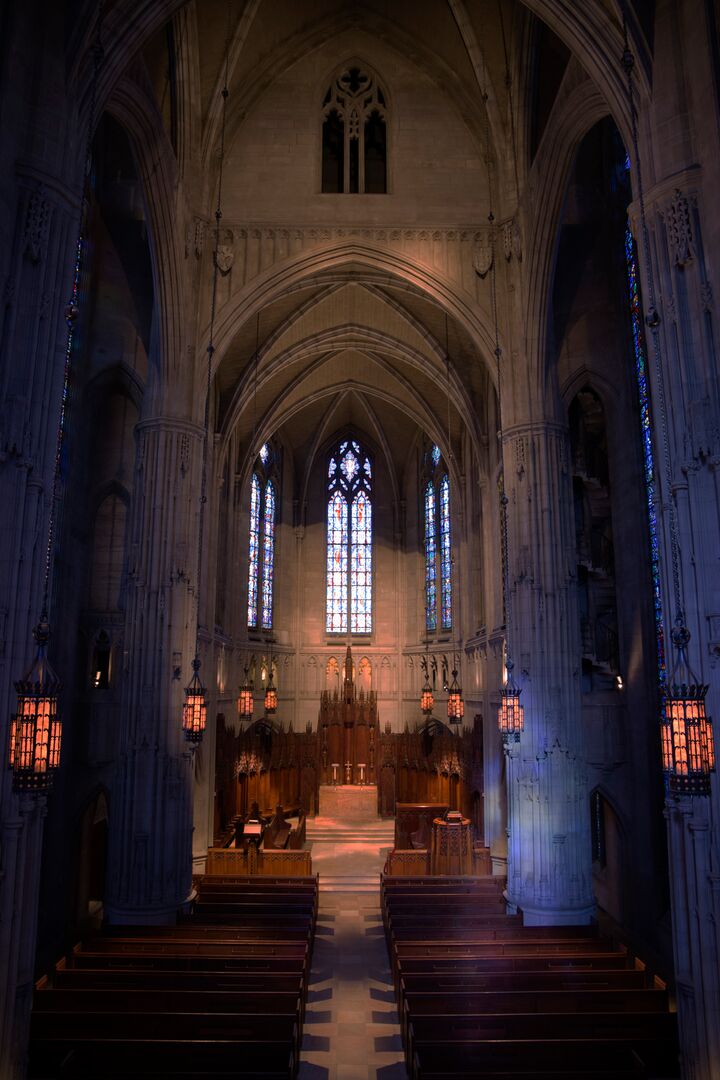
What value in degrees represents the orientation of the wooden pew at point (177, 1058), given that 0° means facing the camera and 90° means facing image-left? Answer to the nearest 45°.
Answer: approximately 180°

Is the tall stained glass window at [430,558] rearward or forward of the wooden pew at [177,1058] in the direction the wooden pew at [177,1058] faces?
forward

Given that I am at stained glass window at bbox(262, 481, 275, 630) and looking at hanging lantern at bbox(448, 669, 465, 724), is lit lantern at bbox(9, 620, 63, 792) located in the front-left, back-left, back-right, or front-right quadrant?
front-right

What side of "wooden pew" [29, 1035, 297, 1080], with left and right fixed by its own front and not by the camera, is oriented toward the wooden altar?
front

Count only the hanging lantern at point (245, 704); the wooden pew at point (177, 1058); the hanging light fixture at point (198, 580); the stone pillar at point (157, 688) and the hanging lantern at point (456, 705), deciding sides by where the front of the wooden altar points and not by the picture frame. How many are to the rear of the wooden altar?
0

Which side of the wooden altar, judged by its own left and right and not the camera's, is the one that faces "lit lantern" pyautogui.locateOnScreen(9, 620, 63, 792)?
front

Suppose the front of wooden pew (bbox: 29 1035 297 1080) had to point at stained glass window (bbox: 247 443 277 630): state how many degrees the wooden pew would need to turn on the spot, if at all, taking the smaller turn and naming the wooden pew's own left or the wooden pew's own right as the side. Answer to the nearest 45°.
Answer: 0° — it already faces it

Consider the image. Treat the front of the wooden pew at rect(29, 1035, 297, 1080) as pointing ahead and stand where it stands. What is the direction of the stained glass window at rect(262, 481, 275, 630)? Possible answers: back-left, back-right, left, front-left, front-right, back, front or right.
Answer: front

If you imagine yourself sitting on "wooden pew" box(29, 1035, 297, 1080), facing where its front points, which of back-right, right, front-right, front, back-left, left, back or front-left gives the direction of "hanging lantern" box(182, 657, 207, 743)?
front

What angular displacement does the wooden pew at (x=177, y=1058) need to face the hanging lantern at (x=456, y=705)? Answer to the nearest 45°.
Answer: approximately 45° to its right

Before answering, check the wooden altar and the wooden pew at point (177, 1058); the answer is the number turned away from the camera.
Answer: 1

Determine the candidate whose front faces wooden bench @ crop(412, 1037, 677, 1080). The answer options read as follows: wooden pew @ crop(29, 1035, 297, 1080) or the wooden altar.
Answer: the wooden altar

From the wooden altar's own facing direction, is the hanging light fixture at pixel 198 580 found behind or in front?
in front

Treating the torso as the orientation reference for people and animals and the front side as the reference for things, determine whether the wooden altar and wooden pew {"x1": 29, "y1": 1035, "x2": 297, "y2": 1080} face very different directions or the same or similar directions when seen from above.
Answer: very different directions

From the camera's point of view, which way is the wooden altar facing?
toward the camera

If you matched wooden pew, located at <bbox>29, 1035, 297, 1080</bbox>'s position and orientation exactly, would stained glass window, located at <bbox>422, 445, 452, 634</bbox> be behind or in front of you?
in front

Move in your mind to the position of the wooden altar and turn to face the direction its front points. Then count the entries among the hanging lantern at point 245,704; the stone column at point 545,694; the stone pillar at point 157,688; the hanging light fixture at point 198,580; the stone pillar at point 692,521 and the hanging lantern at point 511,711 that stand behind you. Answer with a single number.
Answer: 0
